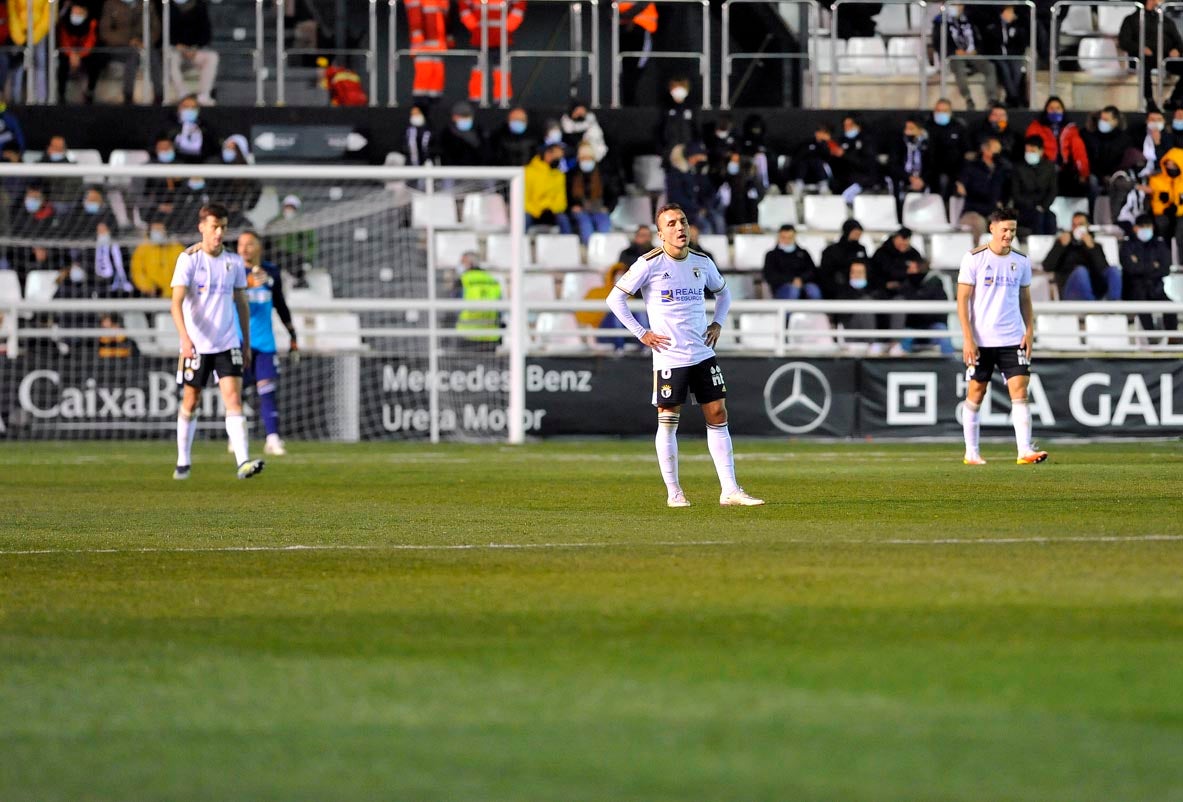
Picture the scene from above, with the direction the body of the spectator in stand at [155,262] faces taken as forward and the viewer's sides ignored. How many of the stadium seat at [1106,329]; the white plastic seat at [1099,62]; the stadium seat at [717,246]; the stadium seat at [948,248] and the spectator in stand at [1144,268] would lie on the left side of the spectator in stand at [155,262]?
5

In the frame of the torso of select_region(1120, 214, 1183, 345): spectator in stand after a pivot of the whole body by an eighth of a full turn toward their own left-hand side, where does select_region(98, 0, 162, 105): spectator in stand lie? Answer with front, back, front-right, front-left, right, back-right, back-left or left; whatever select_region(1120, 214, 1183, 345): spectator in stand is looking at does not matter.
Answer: back-right

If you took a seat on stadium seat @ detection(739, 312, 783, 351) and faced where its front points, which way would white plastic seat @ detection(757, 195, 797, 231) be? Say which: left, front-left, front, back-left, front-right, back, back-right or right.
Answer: back

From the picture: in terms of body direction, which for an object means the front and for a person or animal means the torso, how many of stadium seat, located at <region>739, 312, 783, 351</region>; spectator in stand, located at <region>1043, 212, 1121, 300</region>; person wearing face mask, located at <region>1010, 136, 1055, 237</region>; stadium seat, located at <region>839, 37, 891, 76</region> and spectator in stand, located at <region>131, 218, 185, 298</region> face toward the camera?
5

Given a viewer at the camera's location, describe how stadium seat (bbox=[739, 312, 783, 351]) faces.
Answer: facing the viewer

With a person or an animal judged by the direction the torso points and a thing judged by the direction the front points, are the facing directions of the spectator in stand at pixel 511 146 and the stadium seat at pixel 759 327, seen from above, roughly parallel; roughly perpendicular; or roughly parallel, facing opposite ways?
roughly parallel

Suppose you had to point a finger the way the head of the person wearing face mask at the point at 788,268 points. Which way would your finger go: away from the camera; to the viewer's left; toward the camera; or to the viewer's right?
toward the camera

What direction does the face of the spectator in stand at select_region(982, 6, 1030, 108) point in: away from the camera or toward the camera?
toward the camera

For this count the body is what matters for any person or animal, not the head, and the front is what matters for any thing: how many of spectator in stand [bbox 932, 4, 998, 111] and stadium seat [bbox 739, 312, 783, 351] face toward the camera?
2

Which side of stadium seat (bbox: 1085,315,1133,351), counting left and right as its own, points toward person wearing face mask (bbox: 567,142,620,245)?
right

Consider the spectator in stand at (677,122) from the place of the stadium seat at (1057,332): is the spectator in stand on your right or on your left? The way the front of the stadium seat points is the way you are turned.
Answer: on your right

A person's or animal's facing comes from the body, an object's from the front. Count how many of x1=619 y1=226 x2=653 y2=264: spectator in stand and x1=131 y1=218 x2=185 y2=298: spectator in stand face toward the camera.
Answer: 2

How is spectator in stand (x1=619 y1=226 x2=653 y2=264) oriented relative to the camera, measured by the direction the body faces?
toward the camera

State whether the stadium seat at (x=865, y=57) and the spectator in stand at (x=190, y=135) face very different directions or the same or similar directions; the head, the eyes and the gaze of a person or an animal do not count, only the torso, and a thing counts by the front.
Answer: same or similar directions

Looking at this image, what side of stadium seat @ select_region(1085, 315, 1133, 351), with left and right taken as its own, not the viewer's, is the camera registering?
front
